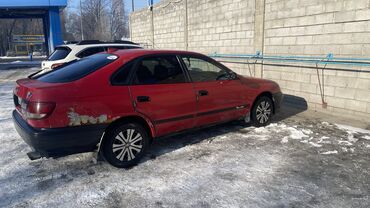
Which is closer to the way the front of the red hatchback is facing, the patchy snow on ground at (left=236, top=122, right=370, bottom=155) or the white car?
the patchy snow on ground

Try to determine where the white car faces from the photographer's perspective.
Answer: facing away from the viewer and to the right of the viewer

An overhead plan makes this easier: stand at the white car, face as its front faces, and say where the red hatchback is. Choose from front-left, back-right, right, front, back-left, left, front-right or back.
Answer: back-right

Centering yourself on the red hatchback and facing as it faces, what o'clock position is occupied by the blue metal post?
The blue metal post is roughly at 10 o'clock from the red hatchback.

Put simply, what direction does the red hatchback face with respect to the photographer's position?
facing away from the viewer and to the right of the viewer

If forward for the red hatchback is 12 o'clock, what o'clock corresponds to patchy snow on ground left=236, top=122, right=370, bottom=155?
The patchy snow on ground is roughly at 1 o'clock from the red hatchback.

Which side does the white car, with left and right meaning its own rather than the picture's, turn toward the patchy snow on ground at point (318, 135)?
right

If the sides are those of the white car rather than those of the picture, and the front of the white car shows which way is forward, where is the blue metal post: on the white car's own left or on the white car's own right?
on the white car's own left
